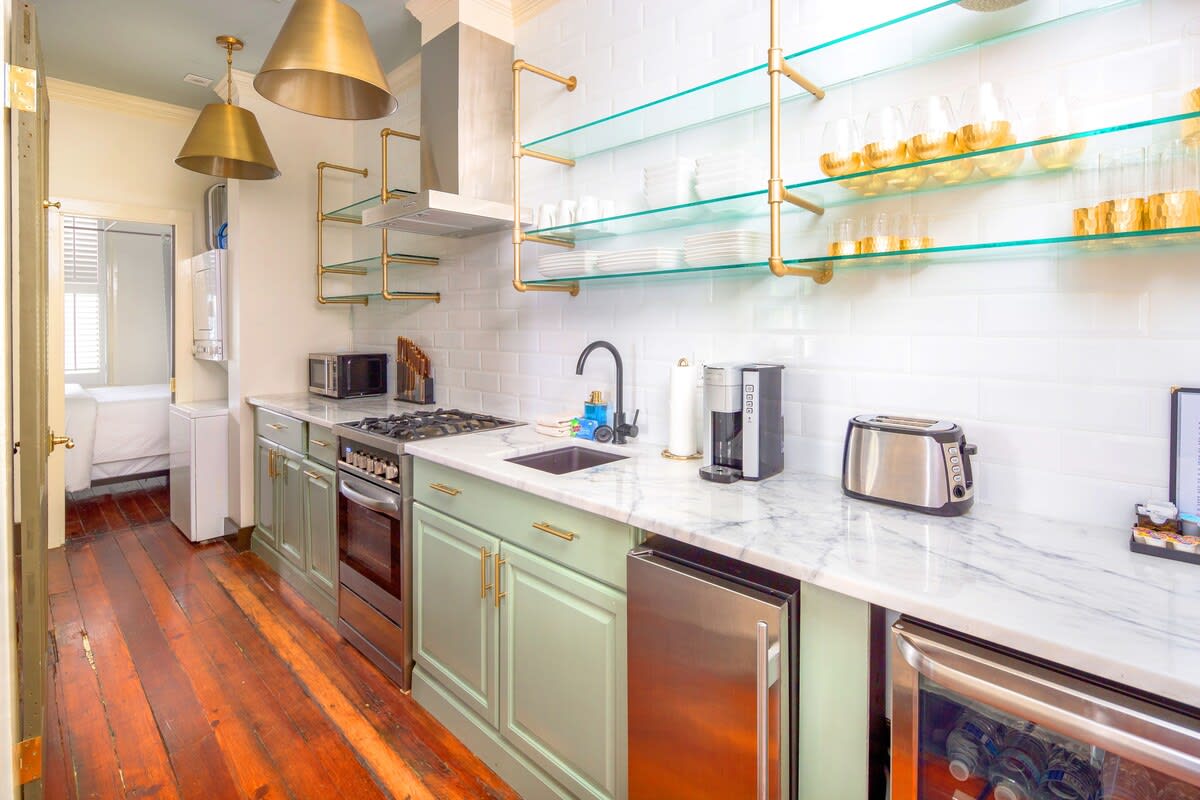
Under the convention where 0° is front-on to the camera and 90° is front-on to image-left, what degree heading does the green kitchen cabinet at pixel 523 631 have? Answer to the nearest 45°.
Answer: approximately 45°

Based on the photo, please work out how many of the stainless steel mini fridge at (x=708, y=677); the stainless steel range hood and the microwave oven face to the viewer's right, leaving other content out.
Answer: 0

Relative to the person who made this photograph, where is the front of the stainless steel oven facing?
facing the viewer and to the left of the viewer

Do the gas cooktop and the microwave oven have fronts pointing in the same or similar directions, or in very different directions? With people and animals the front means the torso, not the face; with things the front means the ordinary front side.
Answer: same or similar directions

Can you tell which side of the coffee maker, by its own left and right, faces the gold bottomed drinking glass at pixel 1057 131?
left

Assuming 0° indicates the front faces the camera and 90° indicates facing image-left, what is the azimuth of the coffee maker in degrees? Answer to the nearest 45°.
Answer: approximately 45°

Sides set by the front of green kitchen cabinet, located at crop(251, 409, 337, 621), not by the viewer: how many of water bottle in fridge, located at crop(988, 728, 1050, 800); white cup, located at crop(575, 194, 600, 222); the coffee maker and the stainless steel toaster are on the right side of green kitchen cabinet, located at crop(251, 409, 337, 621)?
0

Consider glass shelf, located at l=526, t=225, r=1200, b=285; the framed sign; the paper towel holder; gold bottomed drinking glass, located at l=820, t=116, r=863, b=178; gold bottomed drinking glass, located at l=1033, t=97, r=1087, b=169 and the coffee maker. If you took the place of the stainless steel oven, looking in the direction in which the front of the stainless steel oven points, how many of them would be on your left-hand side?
6

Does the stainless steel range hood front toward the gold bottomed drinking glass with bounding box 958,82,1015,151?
no

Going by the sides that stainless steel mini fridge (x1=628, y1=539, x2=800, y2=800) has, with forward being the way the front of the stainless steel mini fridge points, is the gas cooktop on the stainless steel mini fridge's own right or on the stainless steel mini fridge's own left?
on the stainless steel mini fridge's own right

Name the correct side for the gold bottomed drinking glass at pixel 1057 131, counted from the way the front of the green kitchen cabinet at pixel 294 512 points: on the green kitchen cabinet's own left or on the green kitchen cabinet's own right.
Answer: on the green kitchen cabinet's own left

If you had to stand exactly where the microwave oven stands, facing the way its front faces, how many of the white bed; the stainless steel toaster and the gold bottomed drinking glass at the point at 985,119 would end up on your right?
1

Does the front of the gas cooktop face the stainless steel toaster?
no

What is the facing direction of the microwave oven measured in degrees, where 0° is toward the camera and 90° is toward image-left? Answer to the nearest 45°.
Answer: approximately 45°

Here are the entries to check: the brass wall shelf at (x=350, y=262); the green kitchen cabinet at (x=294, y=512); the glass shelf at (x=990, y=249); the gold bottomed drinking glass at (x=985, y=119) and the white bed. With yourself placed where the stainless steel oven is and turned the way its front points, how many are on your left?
2

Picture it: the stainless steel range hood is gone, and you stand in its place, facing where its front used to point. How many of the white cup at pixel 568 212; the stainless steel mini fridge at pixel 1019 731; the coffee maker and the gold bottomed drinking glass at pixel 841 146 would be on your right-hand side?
0
